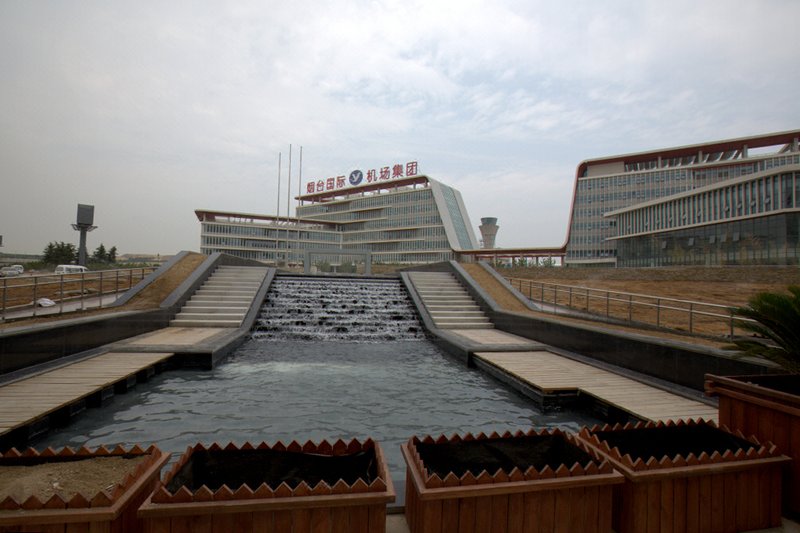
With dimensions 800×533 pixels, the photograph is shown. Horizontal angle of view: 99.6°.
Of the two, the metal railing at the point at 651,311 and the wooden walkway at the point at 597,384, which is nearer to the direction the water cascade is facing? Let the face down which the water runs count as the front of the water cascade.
the wooden walkway

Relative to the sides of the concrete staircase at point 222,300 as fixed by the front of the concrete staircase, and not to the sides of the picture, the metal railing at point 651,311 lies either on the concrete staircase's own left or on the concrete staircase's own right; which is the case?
on the concrete staircase's own left

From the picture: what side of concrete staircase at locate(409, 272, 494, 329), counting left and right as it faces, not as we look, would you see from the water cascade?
right

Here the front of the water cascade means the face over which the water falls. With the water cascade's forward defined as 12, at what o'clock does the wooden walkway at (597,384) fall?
The wooden walkway is roughly at 11 o'clock from the water cascade.

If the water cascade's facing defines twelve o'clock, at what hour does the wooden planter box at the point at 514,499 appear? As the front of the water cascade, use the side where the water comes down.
The wooden planter box is roughly at 12 o'clock from the water cascade.

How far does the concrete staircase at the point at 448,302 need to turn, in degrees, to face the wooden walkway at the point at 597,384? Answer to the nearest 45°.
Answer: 0° — it already faces it

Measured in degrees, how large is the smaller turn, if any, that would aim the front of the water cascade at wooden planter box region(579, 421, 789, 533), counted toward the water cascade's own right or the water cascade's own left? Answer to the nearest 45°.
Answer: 0° — it already faces it

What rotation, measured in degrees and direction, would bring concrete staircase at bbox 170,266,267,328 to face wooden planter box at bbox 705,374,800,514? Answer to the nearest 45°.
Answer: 0° — it already faces it

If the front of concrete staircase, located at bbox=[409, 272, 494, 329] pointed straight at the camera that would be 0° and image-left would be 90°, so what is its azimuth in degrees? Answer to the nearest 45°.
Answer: approximately 0°

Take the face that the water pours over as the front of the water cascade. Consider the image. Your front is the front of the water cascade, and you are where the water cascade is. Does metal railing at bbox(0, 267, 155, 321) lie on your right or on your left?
on your right

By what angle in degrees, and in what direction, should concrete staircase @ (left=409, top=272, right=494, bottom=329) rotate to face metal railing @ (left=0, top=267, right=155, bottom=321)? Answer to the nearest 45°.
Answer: approximately 45° to its right

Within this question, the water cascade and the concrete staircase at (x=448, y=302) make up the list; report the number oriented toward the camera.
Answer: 2

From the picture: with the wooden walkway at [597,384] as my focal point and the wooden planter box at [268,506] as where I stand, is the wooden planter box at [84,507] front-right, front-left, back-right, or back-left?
back-left
